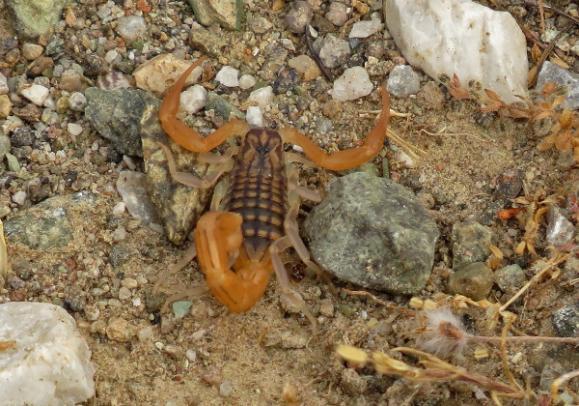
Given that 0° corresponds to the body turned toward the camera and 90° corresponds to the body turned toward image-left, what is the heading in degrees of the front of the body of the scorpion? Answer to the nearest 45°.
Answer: approximately 180°

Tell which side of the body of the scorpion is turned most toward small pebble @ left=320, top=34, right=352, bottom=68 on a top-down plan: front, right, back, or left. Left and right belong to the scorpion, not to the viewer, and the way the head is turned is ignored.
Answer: front

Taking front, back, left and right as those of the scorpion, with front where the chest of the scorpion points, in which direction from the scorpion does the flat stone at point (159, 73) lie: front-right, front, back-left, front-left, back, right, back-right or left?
front-left

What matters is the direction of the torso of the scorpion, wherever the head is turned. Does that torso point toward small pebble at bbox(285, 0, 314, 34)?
yes

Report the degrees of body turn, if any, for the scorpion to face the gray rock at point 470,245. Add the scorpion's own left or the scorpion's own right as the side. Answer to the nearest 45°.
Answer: approximately 90° to the scorpion's own right

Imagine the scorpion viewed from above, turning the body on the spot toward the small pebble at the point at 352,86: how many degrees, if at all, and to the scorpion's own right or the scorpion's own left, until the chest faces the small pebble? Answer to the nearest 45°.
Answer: approximately 45° to the scorpion's own right

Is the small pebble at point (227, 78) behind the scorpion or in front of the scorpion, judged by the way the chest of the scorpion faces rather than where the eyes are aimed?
in front

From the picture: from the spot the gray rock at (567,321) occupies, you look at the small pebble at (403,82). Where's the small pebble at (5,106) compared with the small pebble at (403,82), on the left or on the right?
left

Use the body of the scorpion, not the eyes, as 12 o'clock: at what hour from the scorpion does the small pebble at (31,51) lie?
The small pebble is roughly at 10 o'clock from the scorpion.

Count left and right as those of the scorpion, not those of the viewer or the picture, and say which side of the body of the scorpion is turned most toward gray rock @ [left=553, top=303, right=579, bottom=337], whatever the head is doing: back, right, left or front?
right

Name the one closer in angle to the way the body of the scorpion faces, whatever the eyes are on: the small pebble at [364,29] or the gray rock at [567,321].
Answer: the small pebble

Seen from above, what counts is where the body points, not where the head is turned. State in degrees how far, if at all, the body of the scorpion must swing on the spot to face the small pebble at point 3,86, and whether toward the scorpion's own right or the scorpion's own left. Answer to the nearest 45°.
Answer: approximately 90° to the scorpion's own left

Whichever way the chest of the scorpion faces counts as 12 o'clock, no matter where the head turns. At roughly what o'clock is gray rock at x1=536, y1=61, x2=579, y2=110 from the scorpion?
The gray rock is roughly at 2 o'clock from the scorpion.

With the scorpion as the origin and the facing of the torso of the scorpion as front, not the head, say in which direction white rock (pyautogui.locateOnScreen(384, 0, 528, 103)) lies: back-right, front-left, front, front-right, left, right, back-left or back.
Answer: front-right

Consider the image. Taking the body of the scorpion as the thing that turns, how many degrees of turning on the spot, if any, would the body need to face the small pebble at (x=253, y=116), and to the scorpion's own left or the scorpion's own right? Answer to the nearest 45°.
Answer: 0° — it already faces it
